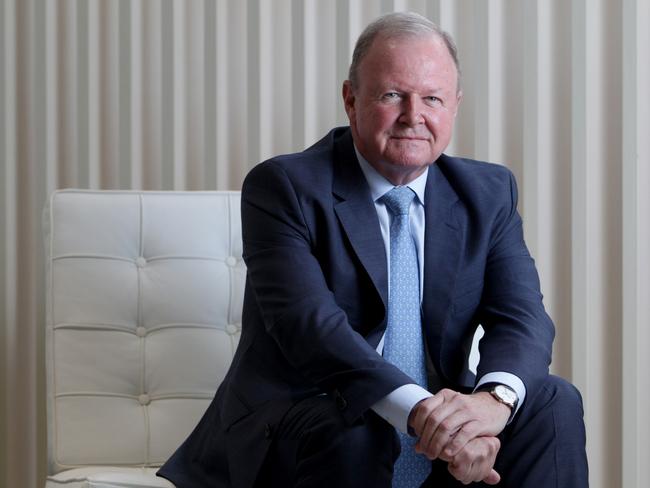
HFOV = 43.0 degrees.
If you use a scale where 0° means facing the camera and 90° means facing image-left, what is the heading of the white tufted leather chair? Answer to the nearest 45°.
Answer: approximately 0°
